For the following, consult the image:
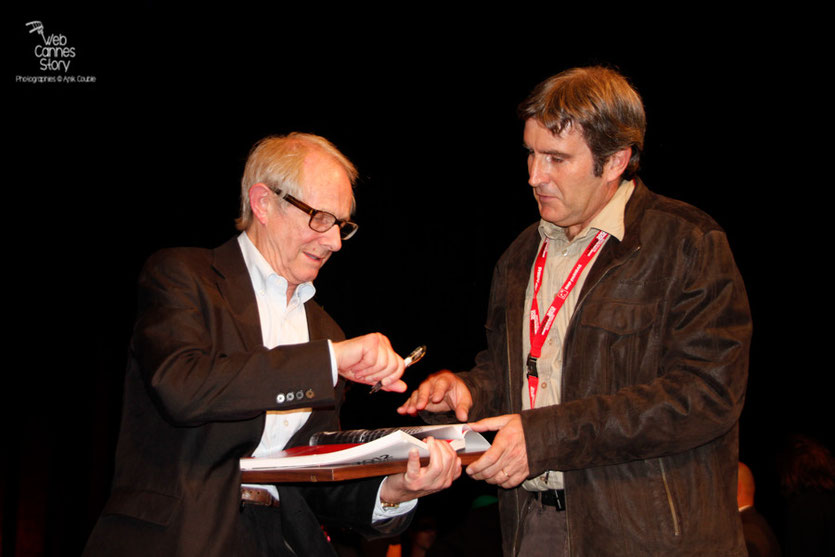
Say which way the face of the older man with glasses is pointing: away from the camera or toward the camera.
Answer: toward the camera

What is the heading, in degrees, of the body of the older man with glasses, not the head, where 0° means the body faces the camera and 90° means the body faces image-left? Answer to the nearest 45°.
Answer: approximately 315°
